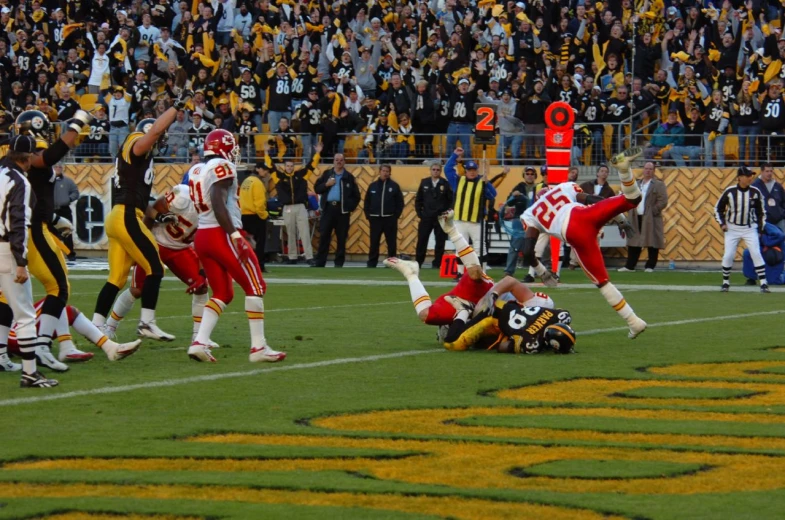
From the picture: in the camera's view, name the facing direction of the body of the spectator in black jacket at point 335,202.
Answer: toward the camera

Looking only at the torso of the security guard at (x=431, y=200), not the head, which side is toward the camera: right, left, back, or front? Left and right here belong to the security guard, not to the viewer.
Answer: front

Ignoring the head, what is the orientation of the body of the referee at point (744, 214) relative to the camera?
toward the camera

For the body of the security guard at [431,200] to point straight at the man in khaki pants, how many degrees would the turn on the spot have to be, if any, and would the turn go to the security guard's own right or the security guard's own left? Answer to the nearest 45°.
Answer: approximately 135° to the security guard's own right

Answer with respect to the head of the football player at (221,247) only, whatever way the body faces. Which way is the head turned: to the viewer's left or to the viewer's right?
to the viewer's right

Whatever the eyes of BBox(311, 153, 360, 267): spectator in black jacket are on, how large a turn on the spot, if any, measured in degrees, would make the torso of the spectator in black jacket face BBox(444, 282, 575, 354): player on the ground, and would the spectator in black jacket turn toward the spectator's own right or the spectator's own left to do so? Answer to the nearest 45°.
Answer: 0° — they already face them

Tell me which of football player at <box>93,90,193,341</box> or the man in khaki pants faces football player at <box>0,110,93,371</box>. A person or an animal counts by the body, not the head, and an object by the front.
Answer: the man in khaki pants

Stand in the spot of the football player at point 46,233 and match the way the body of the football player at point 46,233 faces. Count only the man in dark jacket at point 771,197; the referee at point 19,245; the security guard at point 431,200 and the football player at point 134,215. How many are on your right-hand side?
1

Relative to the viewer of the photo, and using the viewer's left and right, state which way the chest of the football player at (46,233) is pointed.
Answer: facing to the right of the viewer

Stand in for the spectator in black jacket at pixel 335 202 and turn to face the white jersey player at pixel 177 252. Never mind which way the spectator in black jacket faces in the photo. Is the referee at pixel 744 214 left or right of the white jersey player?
left

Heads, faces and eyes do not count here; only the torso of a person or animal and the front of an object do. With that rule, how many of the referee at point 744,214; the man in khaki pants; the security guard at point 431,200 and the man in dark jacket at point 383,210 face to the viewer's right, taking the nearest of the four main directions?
0

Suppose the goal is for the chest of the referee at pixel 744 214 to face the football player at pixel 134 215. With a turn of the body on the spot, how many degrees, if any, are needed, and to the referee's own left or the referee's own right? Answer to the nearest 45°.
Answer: approximately 45° to the referee's own right

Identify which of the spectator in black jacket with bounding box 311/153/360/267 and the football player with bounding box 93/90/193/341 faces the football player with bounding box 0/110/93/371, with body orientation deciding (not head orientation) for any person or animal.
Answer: the spectator in black jacket
